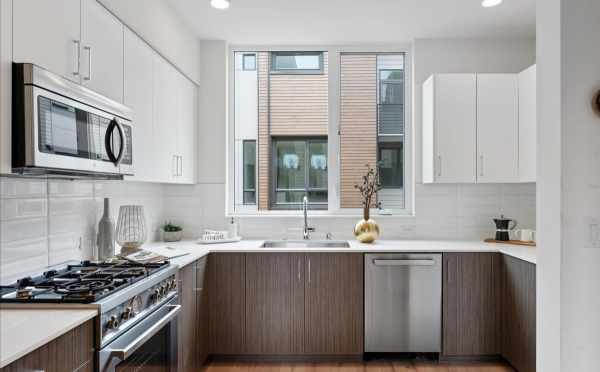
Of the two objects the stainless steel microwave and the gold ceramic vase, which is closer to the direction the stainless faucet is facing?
the stainless steel microwave

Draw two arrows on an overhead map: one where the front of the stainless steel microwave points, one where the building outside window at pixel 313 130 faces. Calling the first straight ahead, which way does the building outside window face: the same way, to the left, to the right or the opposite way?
to the right

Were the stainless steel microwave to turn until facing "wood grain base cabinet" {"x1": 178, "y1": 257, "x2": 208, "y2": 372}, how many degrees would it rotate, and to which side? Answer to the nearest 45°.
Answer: approximately 90° to its left

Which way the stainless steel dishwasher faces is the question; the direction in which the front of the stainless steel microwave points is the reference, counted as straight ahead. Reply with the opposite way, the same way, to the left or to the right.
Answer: to the right

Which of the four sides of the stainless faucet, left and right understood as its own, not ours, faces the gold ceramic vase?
left

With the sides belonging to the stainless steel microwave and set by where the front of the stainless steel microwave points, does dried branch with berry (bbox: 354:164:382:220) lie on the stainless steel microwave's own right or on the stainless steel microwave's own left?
on the stainless steel microwave's own left
